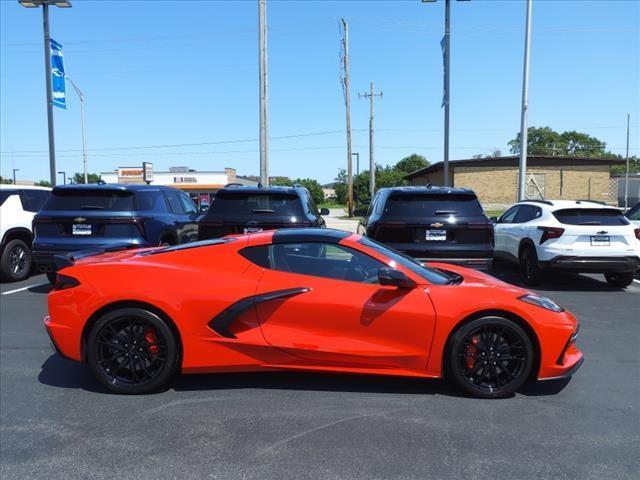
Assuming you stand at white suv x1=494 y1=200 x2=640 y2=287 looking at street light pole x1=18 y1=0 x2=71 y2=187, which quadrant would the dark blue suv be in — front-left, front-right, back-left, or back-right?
front-left

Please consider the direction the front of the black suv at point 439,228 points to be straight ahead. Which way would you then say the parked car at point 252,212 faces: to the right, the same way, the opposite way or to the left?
the same way

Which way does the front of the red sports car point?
to the viewer's right

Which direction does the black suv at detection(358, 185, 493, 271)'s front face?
away from the camera

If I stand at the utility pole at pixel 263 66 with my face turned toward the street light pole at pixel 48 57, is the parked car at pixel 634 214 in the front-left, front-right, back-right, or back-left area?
back-left

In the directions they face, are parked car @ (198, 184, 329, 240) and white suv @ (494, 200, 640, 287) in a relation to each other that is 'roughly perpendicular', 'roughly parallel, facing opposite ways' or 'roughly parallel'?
roughly parallel

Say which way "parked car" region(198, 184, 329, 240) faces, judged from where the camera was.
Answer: facing away from the viewer

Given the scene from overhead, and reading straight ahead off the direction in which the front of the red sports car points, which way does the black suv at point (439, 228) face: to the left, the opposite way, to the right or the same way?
to the left

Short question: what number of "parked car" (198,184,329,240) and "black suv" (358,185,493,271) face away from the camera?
2

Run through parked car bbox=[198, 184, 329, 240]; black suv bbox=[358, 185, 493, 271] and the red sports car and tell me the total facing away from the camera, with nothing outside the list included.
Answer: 2

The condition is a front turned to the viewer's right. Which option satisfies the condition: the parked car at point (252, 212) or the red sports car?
the red sports car

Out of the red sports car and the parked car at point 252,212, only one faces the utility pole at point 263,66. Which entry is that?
the parked car

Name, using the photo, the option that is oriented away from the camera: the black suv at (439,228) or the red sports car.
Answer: the black suv

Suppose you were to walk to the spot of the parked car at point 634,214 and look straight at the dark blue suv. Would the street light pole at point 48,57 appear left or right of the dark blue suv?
right

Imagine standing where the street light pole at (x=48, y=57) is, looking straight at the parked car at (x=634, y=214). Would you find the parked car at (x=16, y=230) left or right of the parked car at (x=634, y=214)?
right

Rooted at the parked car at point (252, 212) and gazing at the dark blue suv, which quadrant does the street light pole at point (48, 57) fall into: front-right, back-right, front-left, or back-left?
front-right

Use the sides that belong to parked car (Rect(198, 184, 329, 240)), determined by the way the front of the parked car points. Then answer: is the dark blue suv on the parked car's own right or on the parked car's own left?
on the parked car's own left

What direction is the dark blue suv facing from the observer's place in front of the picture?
facing away from the viewer and to the right of the viewer

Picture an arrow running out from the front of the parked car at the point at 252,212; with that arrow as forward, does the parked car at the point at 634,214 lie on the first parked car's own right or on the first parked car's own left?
on the first parked car's own right
